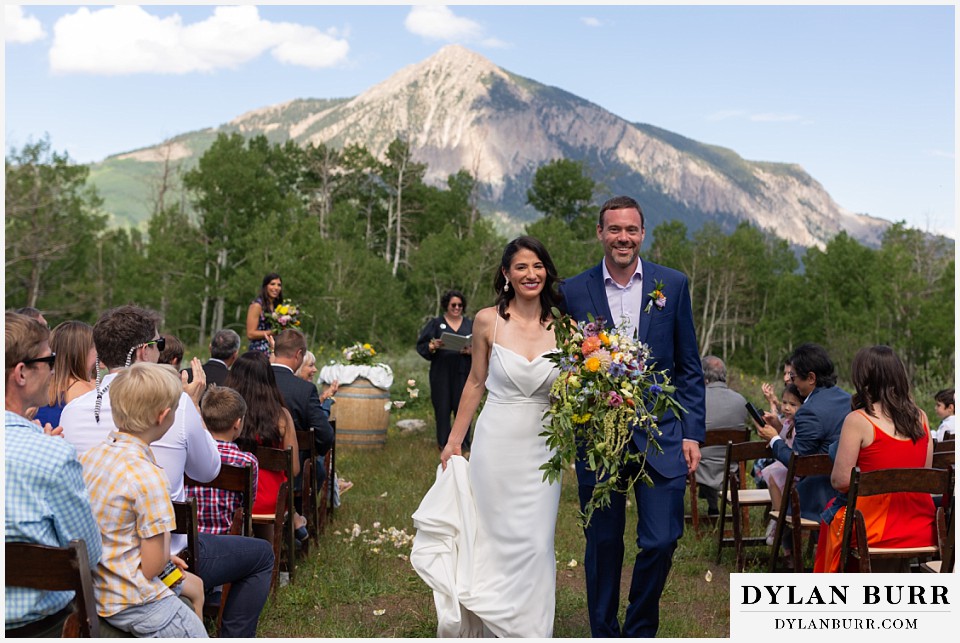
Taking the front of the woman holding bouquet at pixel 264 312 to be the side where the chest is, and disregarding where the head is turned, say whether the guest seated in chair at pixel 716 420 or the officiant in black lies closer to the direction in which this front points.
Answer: the guest seated in chair

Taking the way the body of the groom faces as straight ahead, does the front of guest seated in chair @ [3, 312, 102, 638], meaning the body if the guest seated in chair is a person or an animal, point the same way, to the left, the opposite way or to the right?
the opposite way

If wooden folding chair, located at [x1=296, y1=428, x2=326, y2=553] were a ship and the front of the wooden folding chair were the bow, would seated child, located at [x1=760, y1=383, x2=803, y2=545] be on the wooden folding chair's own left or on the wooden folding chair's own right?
on the wooden folding chair's own right

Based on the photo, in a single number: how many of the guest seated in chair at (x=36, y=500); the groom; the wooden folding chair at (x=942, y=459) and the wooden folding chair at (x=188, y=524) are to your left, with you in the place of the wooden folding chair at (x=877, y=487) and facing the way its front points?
3
